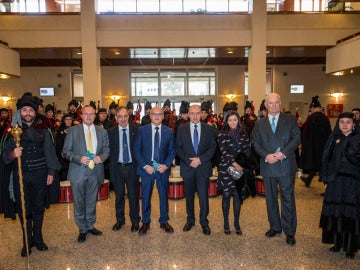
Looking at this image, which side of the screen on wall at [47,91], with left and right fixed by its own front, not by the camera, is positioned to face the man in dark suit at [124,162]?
front

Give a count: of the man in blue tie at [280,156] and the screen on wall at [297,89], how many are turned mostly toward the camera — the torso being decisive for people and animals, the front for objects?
2

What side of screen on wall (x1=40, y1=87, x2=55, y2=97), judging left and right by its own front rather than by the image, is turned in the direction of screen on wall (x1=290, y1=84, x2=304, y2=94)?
left

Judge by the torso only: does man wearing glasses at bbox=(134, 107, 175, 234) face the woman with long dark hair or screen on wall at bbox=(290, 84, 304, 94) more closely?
the woman with long dark hair

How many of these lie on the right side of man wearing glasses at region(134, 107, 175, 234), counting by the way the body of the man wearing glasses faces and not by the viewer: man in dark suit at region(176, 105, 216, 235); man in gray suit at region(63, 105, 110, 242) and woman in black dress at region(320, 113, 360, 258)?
1

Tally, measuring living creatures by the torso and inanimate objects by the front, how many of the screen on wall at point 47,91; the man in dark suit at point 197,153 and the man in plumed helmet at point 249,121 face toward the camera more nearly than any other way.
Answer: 3

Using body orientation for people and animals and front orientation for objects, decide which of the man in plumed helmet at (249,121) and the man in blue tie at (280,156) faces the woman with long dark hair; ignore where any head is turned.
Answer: the man in plumed helmet

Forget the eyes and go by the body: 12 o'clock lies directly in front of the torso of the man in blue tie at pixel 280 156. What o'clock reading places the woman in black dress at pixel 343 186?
The woman in black dress is roughly at 10 o'clock from the man in blue tie.

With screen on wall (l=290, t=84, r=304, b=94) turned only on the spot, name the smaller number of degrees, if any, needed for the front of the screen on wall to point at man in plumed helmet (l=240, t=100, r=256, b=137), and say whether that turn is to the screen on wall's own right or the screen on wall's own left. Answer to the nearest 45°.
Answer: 0° — it already faces them

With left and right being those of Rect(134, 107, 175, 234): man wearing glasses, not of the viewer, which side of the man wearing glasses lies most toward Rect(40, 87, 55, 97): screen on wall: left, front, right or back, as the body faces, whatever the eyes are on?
back

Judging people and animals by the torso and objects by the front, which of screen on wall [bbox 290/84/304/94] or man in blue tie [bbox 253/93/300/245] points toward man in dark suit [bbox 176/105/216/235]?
the screen on wall

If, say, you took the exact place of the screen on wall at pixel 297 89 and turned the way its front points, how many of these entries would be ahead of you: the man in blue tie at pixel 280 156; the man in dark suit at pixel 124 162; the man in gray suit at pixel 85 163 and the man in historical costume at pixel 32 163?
4
